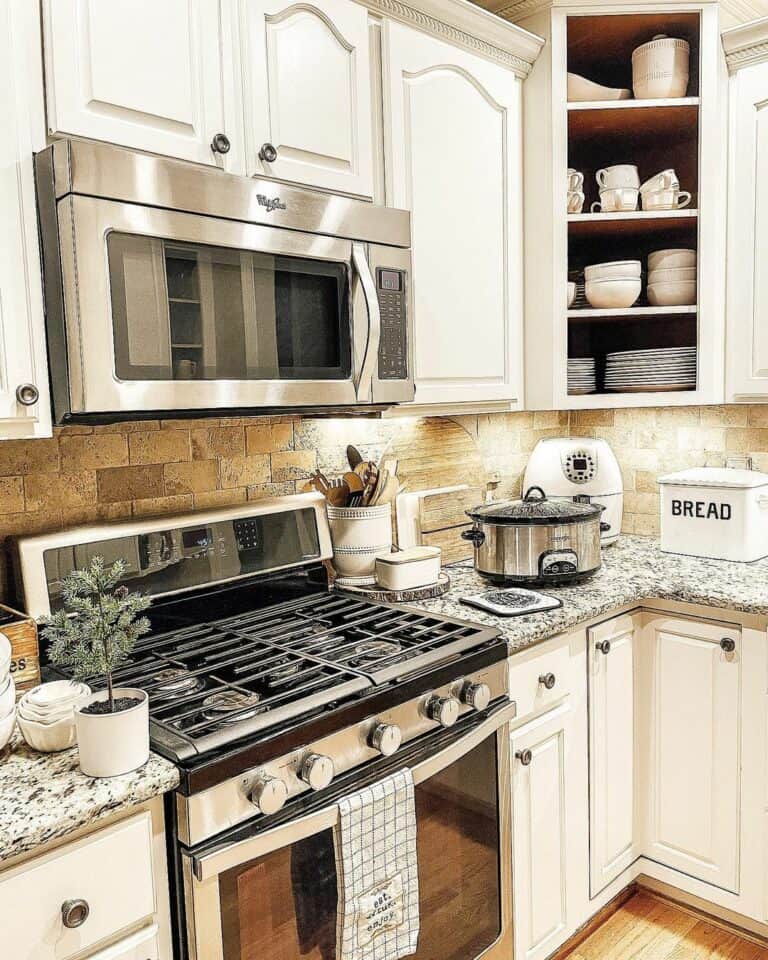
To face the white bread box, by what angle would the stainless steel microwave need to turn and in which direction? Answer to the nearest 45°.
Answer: approximately 45° to its left

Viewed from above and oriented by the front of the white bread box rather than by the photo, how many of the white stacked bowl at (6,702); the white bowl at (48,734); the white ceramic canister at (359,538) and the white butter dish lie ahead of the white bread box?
4

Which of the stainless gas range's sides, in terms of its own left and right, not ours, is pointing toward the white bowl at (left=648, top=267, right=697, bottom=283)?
left

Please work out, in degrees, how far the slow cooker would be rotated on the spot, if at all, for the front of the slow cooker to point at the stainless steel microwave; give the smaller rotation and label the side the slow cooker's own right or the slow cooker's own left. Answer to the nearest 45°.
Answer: approximately 90° to the slow cooker's own right

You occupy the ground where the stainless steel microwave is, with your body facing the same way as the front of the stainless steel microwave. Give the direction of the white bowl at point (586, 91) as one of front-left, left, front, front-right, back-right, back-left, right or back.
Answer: left

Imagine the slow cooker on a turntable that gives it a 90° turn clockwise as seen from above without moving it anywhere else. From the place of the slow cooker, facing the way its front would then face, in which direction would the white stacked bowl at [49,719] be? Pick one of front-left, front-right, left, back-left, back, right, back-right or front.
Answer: front

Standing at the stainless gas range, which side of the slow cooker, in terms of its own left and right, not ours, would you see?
right

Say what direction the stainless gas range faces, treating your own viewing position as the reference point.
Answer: facing the viewer and to the right of the viewer

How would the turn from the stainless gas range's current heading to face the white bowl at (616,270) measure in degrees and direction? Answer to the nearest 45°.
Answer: approximately 90° to its left

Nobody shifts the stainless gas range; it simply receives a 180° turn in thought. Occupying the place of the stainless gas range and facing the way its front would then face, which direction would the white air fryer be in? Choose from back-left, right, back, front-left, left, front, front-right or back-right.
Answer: right
